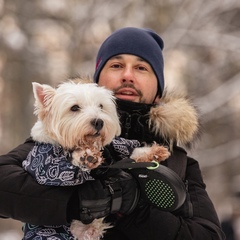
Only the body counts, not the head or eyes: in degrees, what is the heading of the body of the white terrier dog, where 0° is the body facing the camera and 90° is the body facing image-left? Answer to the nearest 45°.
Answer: approximately 315°

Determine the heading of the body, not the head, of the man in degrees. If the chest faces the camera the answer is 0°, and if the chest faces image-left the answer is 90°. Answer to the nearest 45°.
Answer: approximately 0°
